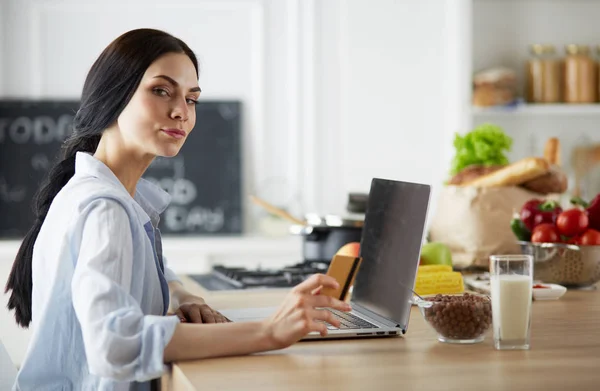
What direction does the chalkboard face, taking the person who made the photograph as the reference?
facing the viewer

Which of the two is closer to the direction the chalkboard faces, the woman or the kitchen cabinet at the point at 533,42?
the woman

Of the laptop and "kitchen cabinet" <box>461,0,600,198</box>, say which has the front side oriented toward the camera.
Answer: the kitchen cabinet

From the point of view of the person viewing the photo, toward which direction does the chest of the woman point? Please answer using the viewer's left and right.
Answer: facing to the right of the viewer

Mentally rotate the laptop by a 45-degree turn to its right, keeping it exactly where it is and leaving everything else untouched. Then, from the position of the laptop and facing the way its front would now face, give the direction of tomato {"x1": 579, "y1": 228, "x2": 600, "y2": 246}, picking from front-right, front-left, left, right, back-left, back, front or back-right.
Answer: right

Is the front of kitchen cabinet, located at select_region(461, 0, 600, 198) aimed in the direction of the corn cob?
yes

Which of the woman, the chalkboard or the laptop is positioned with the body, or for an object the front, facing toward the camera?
the chalkboard

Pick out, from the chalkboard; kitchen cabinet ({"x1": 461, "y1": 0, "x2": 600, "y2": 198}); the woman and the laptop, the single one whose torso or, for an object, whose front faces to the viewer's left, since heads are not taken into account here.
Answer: the laptop

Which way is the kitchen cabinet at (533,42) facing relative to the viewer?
toward the camera

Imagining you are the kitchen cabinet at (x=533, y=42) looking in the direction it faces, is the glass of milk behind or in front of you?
in front

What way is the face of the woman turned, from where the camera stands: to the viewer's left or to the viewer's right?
to the viewer's right

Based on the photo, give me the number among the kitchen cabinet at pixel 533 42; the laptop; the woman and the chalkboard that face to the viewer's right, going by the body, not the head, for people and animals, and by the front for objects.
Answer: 1

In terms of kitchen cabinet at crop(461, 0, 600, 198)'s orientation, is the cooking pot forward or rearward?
forward

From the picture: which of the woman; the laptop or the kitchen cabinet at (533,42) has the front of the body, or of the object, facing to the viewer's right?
the woman

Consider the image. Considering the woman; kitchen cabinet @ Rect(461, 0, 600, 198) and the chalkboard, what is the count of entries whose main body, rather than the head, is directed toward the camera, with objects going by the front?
2

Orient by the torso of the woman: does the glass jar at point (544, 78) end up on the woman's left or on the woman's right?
on the woman's left

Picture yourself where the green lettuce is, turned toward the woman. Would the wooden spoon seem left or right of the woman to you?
right

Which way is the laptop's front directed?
to the viewer's left

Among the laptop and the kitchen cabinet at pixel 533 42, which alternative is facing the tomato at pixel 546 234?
the kitchen cabinet
